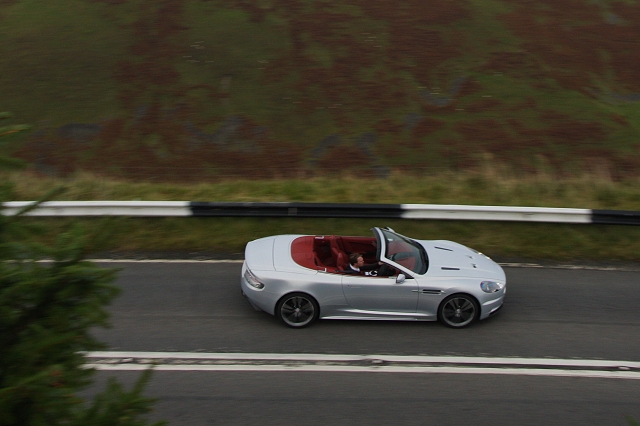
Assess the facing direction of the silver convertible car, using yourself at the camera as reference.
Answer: facing to the right of the viewer

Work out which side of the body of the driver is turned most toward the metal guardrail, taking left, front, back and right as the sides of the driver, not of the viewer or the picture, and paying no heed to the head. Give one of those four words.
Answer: left

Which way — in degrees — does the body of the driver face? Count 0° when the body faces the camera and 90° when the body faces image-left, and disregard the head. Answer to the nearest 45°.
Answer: approximately 270°
